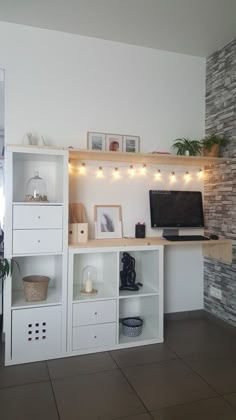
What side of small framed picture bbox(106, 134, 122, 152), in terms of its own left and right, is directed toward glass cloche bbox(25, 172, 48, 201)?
right

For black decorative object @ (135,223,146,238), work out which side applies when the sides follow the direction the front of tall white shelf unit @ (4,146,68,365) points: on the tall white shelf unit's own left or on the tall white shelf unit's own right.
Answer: on the tall white shelf unit's own left

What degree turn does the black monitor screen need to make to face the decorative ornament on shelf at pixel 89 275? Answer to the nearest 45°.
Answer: approximately 45° to its right

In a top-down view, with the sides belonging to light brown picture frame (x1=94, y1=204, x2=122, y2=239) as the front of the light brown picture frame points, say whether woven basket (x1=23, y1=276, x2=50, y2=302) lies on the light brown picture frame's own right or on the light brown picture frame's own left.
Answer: on the light brown picture frame's own right

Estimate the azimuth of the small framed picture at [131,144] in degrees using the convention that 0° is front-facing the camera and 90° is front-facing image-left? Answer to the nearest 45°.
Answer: approximately 0°

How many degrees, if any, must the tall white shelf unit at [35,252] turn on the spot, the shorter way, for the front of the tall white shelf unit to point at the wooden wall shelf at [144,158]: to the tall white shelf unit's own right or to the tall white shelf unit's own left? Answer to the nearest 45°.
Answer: approximately 90° to the tall white shelf unit's own left
